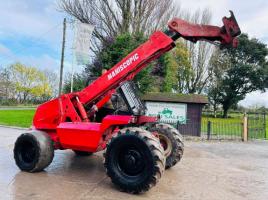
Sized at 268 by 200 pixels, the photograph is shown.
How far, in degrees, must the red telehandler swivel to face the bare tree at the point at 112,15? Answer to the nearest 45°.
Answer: approximately 135° to its left

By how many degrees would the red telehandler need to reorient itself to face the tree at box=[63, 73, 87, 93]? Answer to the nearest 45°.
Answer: approximately 135° to its left

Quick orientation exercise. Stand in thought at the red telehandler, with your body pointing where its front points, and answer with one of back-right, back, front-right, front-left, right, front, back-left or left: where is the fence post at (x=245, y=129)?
left

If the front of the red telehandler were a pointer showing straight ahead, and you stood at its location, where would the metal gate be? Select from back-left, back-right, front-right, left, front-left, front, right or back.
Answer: left

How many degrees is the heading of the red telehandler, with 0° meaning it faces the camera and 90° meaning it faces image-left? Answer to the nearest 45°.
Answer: approximately 315°
